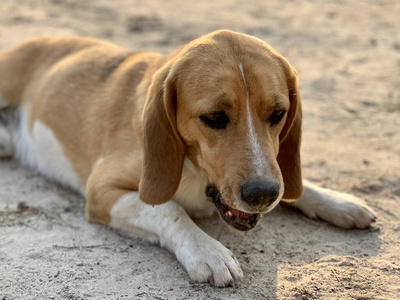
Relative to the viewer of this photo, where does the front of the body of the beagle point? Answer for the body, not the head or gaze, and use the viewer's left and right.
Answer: facing the viewer and to the right of the viewer
